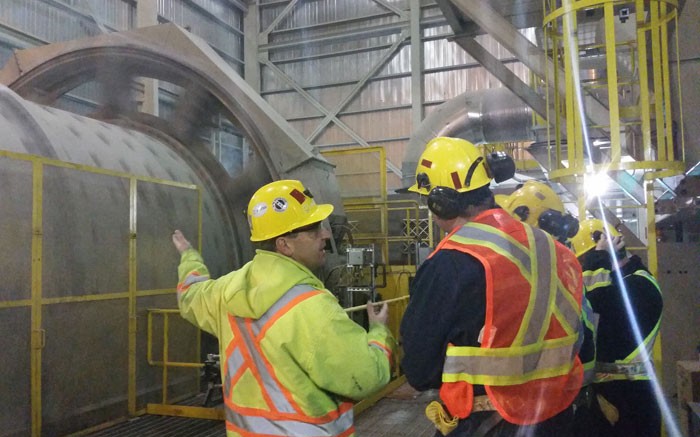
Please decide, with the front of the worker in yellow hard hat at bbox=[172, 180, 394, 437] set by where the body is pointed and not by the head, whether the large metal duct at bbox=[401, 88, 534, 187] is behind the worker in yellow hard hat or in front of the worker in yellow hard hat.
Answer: in front

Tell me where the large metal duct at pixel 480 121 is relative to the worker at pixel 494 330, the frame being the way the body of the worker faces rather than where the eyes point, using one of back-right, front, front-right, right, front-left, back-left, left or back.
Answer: front-right

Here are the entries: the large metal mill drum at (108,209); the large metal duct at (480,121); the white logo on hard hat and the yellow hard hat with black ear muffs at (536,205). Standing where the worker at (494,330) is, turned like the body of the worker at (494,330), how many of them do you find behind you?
0

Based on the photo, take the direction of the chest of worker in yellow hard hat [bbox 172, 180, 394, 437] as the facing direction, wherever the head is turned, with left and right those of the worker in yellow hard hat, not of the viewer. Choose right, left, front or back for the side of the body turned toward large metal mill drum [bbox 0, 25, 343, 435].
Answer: left

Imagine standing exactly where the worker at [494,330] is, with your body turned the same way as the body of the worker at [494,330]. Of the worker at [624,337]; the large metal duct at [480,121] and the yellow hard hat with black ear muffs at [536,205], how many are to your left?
0

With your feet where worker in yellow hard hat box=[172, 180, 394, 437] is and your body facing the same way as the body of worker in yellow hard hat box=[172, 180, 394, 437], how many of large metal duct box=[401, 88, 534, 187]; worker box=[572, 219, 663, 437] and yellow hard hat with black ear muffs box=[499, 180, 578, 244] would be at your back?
0

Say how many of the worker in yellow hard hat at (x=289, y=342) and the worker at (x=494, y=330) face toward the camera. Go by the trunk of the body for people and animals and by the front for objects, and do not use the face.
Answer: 0

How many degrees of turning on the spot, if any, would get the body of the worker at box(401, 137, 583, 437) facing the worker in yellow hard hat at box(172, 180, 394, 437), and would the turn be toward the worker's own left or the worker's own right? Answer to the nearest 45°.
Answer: approximately 45° to the worker's own left

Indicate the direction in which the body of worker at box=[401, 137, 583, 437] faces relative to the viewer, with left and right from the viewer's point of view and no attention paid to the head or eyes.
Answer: facing away from the viewer and to the left of the viewer

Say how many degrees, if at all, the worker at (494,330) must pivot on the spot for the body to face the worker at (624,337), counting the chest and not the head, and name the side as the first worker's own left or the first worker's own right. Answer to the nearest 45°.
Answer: approximately 90° to the first worker's own right

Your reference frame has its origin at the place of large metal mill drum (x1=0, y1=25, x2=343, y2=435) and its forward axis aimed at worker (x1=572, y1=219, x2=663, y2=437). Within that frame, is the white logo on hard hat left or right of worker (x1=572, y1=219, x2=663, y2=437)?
right
